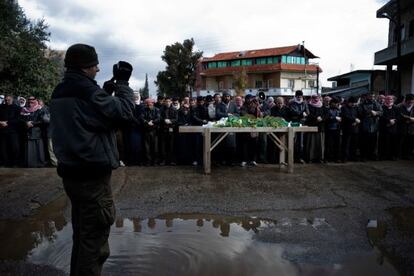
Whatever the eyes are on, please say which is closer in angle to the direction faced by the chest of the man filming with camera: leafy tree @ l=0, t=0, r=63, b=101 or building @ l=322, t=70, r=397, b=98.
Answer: the building

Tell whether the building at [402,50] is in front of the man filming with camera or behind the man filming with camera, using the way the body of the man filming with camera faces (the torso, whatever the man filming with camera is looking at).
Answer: in front

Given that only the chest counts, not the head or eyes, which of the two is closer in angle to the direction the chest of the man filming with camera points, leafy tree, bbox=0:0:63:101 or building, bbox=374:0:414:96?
the building

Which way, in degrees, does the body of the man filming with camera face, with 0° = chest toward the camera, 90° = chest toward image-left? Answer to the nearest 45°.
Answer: approximately 225°

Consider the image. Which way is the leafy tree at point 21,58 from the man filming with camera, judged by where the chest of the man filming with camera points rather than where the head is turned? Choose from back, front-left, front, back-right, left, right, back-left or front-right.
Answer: front-left

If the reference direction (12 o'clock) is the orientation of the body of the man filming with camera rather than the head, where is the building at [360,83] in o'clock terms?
The building is roughly at 12 o'clock from the man filming with camera.

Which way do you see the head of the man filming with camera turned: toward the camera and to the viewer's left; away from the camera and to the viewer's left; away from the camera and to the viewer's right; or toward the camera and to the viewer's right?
away from the camera and to the viewer's right
